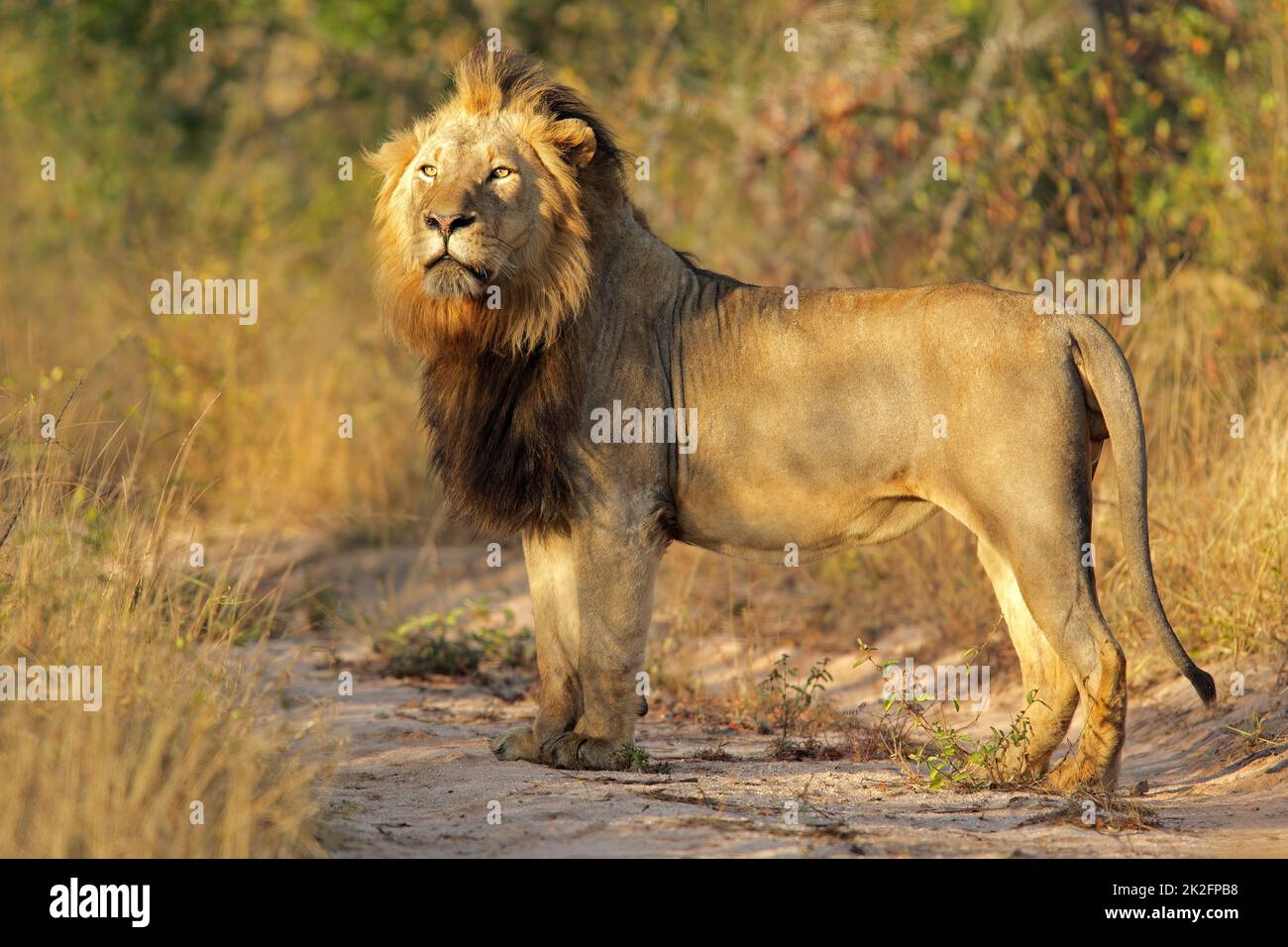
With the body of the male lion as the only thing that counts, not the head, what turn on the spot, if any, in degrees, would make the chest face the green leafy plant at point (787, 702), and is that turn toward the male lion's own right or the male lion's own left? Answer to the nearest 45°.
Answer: approximately 90° to the male lion's own right

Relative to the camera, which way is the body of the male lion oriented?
to the viewer's left
